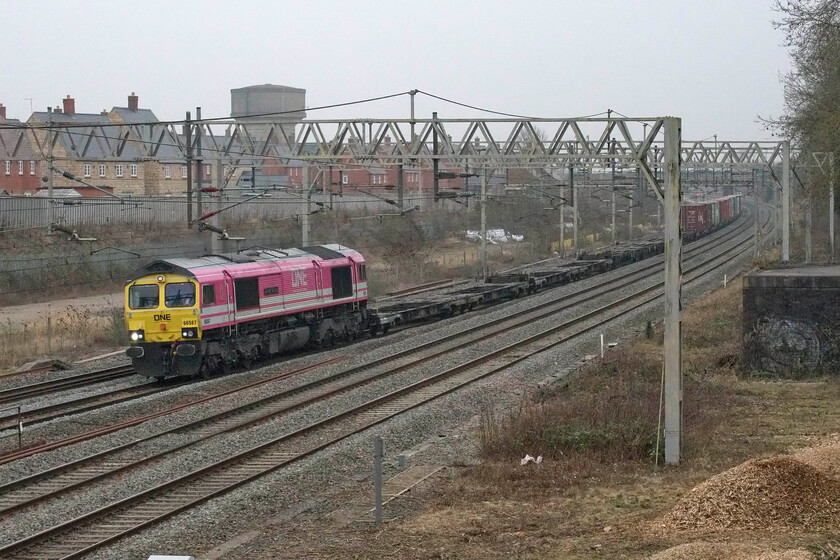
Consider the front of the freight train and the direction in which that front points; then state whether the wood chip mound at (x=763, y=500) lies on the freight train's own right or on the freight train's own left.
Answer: on the freight train's own left

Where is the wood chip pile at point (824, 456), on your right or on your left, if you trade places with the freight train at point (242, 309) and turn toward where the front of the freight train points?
on your left

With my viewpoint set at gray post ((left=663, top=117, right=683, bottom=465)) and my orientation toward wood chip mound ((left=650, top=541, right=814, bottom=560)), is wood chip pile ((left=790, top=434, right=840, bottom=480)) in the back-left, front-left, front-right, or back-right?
front-left

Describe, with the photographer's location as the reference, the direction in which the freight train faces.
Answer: facing the viewer and to the left of the viewer

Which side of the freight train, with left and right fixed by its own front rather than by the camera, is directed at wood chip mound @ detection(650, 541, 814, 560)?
left

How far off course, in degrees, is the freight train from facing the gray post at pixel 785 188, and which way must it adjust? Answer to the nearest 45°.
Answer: approximately 180°

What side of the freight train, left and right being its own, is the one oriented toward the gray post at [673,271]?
left
